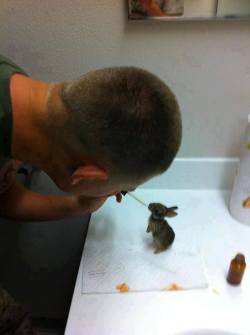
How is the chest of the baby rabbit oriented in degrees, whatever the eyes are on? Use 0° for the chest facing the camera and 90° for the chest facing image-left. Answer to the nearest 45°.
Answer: approximately 90°
